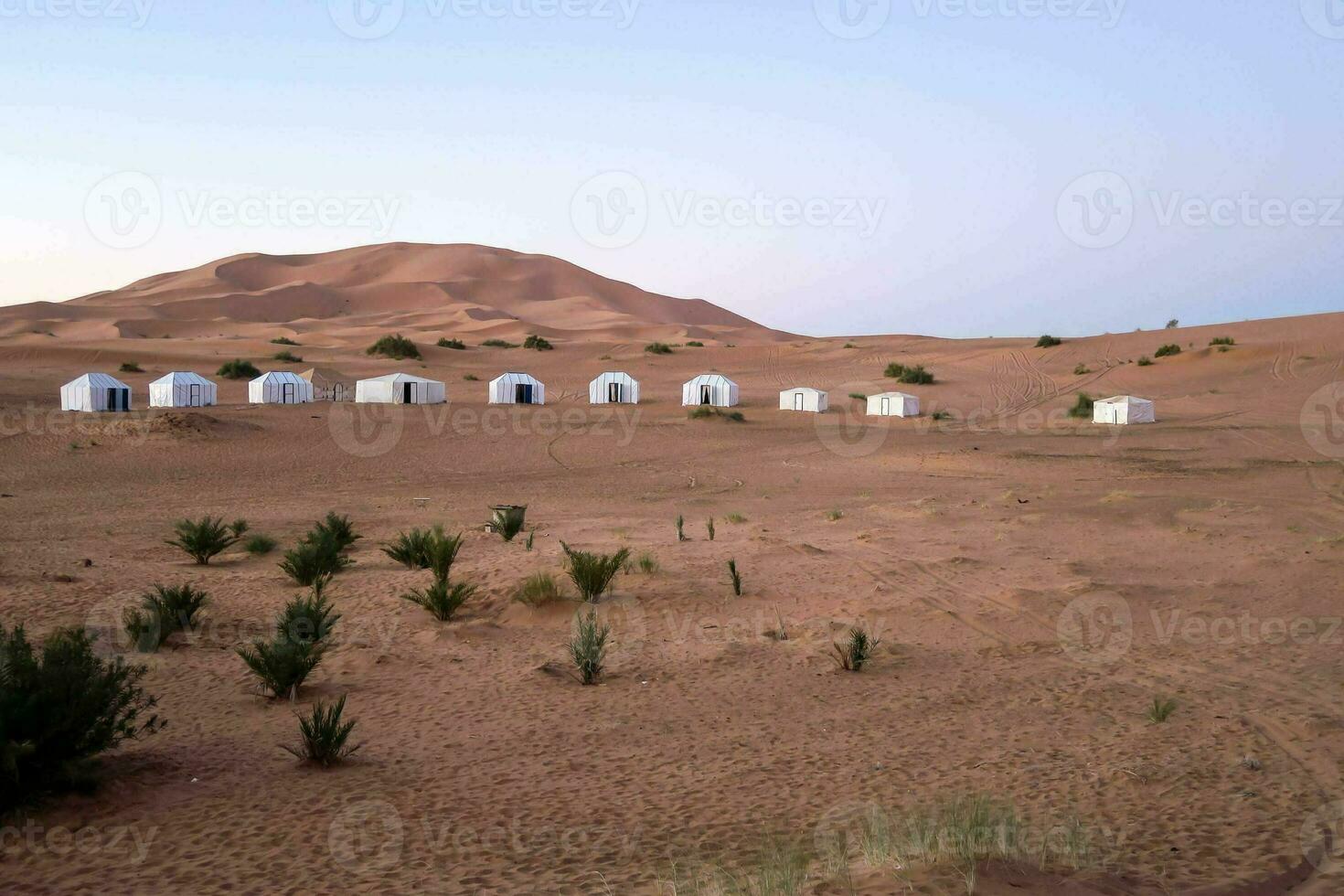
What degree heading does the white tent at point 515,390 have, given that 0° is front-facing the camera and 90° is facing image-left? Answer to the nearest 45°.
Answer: approximately 0°

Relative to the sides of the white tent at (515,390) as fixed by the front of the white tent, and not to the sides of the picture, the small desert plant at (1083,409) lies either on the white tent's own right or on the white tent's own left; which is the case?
on the white tent's own left

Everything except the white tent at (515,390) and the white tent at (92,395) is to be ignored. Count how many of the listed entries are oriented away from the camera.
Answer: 0

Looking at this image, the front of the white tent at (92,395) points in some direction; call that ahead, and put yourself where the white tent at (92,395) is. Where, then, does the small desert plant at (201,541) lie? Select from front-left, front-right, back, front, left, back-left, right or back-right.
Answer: front-right

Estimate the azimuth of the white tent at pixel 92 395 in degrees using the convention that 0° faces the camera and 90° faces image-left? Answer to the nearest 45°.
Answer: approximately 315°

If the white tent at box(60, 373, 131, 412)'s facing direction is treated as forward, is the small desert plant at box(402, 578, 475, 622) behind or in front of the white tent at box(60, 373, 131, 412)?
in front

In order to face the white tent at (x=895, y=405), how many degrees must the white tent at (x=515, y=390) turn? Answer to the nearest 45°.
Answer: approximately 90° to its left

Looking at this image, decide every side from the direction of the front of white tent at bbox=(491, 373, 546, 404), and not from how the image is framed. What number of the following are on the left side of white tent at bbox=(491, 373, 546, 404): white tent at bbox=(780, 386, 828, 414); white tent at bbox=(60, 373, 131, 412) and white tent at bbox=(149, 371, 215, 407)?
1

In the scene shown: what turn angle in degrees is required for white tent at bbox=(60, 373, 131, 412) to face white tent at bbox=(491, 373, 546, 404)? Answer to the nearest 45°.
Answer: approximately 45° to its left

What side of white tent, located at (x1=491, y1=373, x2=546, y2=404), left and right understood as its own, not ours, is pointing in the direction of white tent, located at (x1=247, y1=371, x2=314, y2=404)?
right
